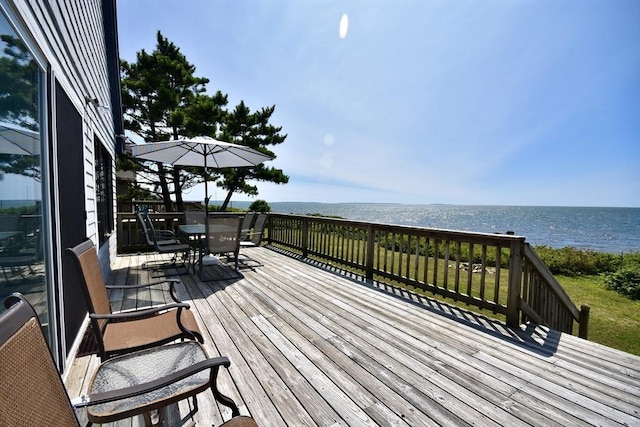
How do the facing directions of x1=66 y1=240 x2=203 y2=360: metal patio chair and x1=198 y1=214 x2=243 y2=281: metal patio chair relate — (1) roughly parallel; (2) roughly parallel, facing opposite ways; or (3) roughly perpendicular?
roughly perpendicular

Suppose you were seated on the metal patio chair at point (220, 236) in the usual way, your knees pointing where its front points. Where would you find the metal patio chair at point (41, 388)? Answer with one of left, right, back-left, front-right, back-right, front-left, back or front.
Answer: back

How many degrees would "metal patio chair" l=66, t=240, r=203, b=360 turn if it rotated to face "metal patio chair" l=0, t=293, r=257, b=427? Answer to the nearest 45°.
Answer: approximately 90° to its right

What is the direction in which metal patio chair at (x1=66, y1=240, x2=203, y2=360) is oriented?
to the viewer's right

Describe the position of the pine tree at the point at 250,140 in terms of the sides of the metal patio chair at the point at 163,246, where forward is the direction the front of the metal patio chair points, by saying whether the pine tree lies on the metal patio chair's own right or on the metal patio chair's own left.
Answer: on the metal patio chair's own left

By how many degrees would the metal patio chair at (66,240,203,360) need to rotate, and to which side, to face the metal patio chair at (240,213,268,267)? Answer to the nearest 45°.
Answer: approximately 45° to its left

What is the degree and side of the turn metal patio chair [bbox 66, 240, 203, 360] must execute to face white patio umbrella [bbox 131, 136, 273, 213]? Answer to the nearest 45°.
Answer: approximately 90° to its left

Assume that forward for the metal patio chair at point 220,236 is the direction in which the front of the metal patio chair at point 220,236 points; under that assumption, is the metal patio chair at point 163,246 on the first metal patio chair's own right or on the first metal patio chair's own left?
on the first metal patio chair's own left

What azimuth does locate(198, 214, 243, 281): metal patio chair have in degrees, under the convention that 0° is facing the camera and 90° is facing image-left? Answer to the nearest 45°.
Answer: approximately 180°

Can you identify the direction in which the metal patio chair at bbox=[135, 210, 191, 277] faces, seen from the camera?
facing to the right of the viewer
